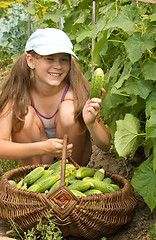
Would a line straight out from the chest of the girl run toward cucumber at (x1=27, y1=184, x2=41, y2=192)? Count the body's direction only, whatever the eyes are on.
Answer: yes

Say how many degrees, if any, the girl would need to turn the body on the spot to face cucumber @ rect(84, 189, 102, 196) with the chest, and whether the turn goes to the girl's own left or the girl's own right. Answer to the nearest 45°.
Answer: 0° — they already face it

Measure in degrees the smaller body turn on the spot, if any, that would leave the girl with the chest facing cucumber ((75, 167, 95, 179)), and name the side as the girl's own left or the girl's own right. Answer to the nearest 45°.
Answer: approximately 45° to the girl's own left

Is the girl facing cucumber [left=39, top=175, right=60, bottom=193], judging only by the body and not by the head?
yes

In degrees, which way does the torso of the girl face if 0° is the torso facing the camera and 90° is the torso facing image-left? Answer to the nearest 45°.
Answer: approximately 0°

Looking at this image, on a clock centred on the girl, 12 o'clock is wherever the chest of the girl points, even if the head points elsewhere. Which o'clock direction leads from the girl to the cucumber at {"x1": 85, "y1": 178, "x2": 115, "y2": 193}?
The cucumber is roughly at 11 o'clock from the girl.

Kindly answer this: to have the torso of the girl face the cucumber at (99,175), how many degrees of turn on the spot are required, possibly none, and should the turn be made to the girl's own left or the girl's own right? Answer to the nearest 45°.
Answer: approximately 45° to the girl's own left

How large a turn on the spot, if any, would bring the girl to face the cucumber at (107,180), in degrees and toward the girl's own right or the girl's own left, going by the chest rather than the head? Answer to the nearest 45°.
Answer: approximately 45° to the girl's own left
